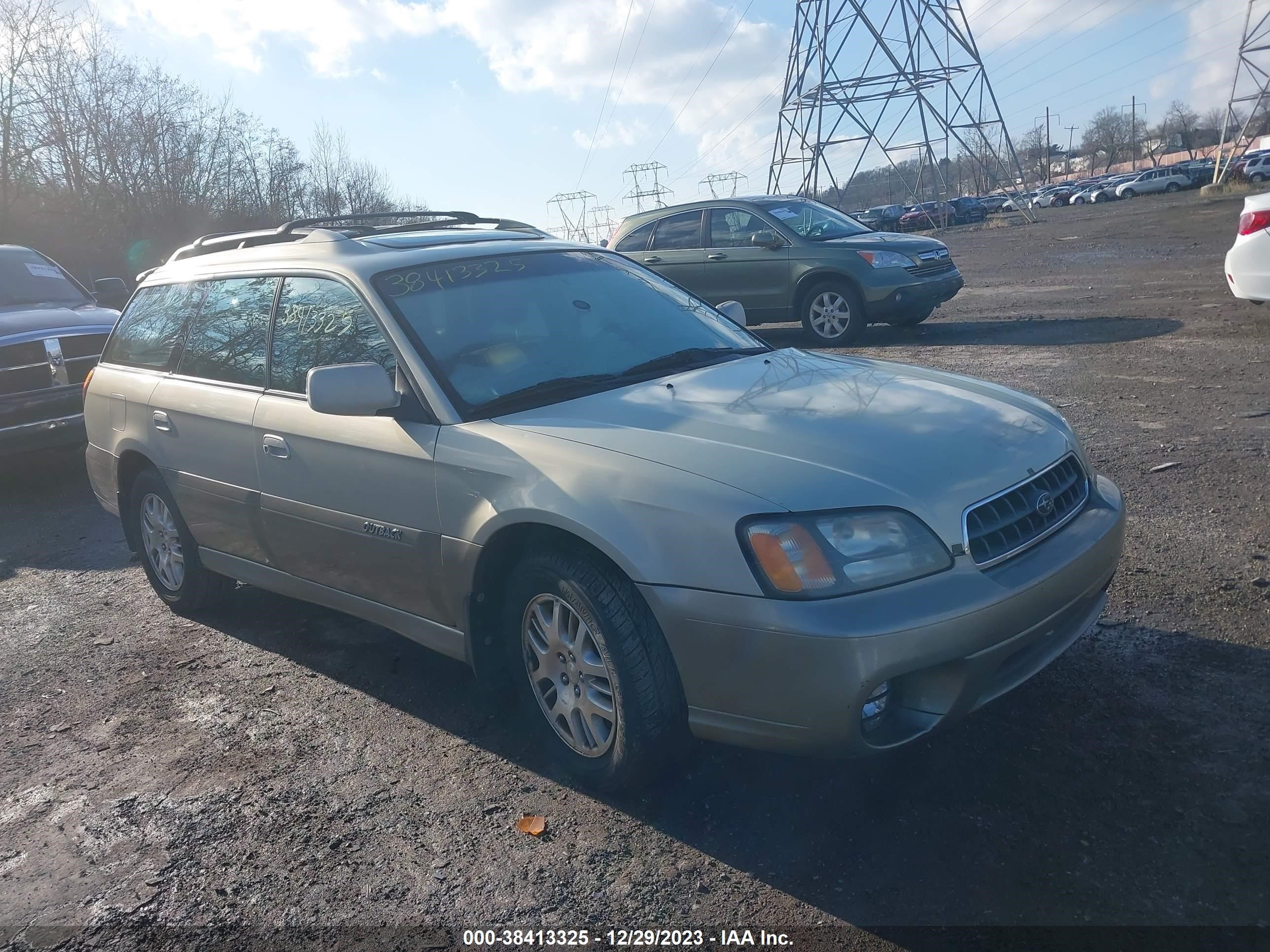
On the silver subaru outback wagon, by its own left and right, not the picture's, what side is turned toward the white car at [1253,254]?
left

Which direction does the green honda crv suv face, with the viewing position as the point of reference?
facing the viewer and to the right of the viewer

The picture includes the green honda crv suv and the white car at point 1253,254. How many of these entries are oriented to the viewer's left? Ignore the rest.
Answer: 0

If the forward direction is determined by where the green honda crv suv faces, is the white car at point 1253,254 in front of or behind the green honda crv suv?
in front
